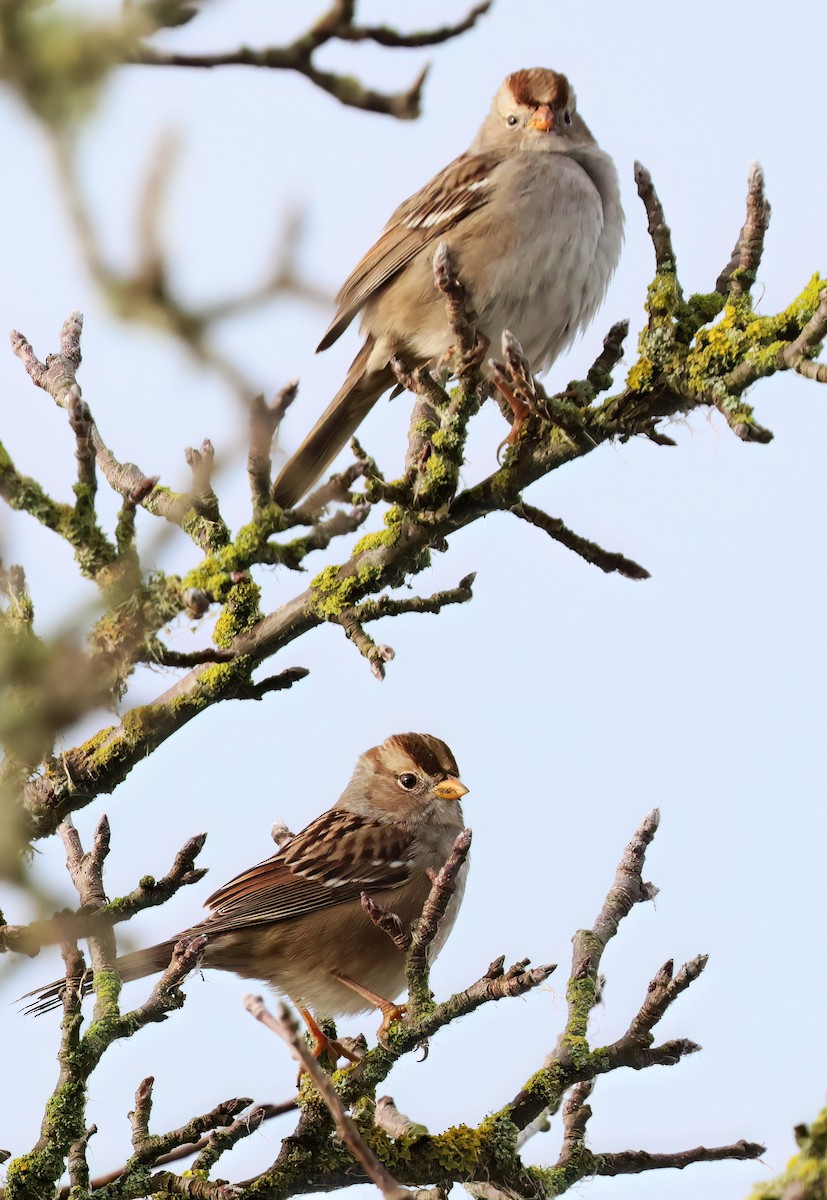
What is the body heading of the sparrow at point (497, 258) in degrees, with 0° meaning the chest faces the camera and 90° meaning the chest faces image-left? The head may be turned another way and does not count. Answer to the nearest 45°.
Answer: approximately 315°

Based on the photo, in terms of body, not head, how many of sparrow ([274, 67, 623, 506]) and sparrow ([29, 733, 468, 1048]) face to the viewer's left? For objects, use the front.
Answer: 0

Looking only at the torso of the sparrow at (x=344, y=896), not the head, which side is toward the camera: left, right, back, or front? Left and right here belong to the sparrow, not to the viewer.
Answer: right
